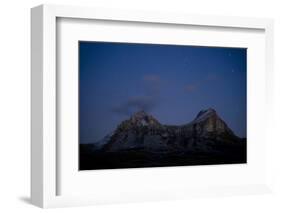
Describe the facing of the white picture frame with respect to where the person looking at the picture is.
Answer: facing the viewer and to the right of the viewer
